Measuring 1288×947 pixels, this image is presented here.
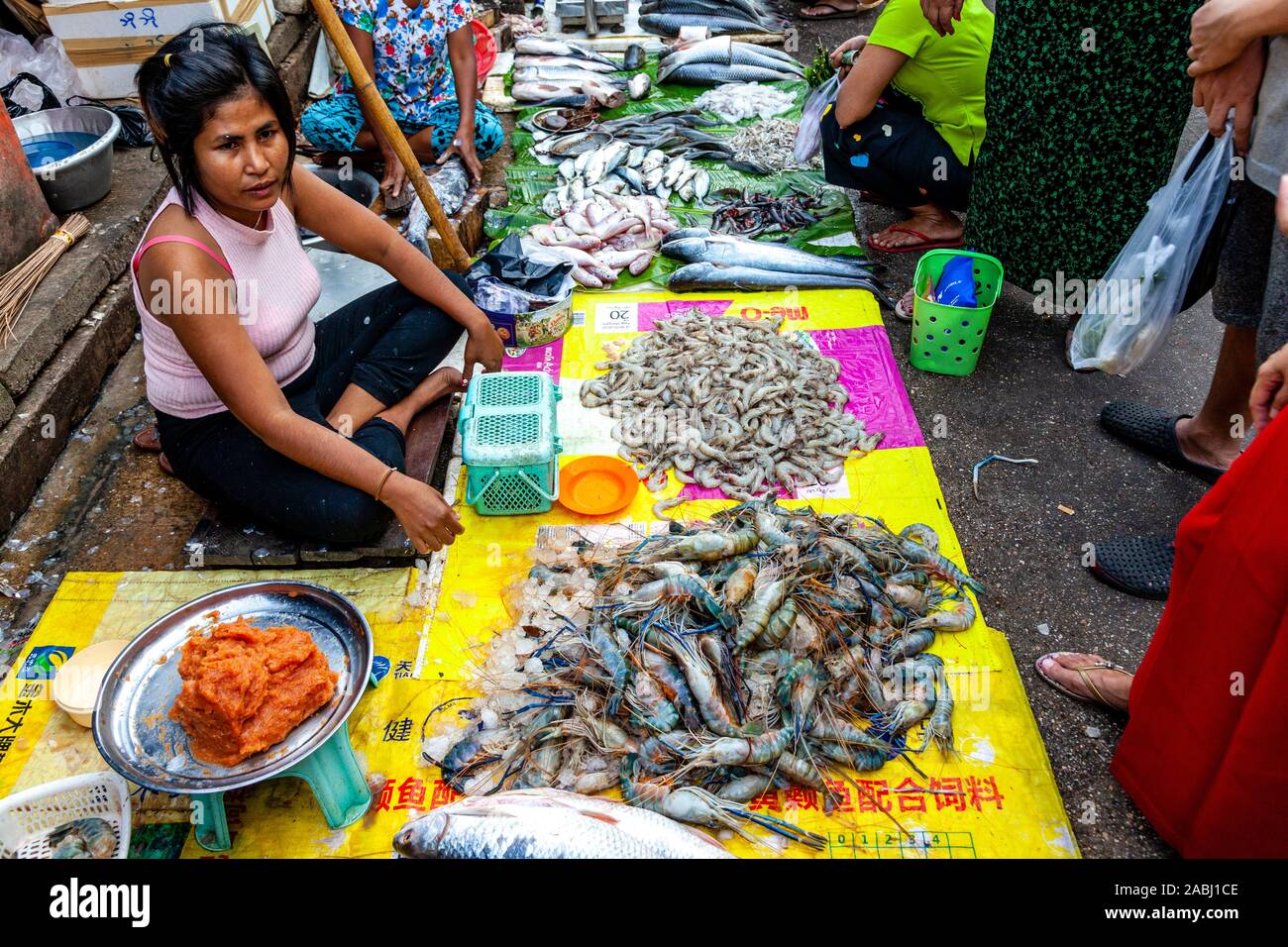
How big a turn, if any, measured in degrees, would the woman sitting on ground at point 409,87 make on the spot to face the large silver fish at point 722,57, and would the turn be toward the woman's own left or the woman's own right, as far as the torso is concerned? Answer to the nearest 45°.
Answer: approximately 135° to the woman's own left

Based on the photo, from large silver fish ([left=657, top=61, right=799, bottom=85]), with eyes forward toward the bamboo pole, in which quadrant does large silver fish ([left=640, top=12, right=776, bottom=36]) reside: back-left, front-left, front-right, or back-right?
back-right

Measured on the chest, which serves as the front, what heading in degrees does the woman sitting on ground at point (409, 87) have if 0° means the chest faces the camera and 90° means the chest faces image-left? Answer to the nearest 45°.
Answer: approximately 0°

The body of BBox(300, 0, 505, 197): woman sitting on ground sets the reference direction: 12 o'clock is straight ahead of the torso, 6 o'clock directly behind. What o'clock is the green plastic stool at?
The green plastic stool is roughly at 12 o'clock from the woman sitting on ground.

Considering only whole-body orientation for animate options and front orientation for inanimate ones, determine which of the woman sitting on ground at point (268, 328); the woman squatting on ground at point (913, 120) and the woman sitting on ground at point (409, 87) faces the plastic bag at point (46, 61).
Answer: the woman squatting on ground at point (913, 120)

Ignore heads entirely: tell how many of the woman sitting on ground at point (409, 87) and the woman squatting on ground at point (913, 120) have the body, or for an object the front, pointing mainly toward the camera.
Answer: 1

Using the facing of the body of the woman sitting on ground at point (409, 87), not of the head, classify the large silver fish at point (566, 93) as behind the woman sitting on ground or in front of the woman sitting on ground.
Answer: behind

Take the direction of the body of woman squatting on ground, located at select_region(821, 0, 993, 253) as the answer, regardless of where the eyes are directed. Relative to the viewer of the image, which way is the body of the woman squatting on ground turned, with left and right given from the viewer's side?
facing to the left of the viewer

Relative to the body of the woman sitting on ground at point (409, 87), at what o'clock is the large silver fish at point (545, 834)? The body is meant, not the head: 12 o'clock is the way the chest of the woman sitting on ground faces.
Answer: The large silver fish is roughly at 12 o'clock from the woman sitting on ground.
